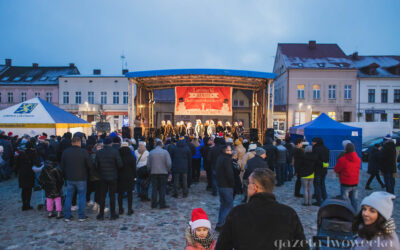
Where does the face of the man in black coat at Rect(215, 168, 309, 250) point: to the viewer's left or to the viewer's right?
to the viewer's left

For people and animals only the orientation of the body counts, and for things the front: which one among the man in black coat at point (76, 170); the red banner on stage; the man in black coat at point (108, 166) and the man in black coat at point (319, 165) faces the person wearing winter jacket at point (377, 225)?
the red banner on stage

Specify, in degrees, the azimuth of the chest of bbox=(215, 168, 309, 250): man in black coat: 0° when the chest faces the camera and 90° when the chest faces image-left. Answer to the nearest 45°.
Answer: approximately 180°

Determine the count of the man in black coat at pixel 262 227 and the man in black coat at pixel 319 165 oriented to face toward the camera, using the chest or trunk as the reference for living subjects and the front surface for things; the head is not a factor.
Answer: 0

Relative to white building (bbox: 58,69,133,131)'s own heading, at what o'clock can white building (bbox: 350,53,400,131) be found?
white building (bbox: 350,53,400,131) is roughly at 10 o'clock from white building (bbox: 58,69,133,131).

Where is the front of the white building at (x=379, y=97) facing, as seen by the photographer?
facing the viewer

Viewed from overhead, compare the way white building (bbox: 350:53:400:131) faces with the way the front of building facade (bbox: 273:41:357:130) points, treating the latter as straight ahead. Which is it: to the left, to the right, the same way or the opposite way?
the same way

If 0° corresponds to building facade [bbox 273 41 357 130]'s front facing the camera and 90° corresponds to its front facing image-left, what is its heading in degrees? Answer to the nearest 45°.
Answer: approximately 0°

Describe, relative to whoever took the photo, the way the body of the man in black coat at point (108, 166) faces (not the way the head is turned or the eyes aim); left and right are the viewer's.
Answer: facing away from the viewer

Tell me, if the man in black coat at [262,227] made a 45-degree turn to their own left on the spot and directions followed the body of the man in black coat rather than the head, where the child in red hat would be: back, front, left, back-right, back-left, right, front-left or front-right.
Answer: front

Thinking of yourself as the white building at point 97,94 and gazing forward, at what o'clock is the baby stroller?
The baby stroller is roughly at 12 o'clock from the white building.

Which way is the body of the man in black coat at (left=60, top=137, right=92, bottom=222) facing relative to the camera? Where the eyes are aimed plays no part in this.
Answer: away from the camera

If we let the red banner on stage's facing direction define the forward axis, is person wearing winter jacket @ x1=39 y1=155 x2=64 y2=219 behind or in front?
in front

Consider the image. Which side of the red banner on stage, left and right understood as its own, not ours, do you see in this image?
front

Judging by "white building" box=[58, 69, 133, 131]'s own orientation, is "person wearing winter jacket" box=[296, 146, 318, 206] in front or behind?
in front

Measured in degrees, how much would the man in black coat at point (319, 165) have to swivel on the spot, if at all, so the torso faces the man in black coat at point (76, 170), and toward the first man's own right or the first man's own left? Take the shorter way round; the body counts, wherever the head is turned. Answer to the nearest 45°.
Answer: approximately 45° to the first man's own left

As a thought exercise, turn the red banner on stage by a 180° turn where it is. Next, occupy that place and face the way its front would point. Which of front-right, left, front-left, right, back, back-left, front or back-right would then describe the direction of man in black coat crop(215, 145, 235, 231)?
back

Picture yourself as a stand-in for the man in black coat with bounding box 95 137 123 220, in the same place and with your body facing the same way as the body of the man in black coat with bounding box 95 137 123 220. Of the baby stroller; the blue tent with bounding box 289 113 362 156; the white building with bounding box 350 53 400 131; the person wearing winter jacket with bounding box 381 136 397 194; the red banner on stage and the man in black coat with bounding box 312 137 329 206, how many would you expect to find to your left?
0

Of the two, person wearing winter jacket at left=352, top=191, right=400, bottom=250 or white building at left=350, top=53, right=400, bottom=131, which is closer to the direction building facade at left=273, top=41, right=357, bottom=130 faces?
the person wearing winter jacket

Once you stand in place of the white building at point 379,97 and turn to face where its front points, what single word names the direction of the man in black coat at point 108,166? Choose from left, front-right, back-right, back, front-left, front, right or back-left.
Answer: front

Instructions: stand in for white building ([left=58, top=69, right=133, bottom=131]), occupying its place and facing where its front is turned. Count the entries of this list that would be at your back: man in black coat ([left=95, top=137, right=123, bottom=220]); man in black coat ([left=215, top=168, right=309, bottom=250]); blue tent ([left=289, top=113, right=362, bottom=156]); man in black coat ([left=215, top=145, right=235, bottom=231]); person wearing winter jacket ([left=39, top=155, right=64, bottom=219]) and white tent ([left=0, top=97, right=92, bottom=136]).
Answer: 0
